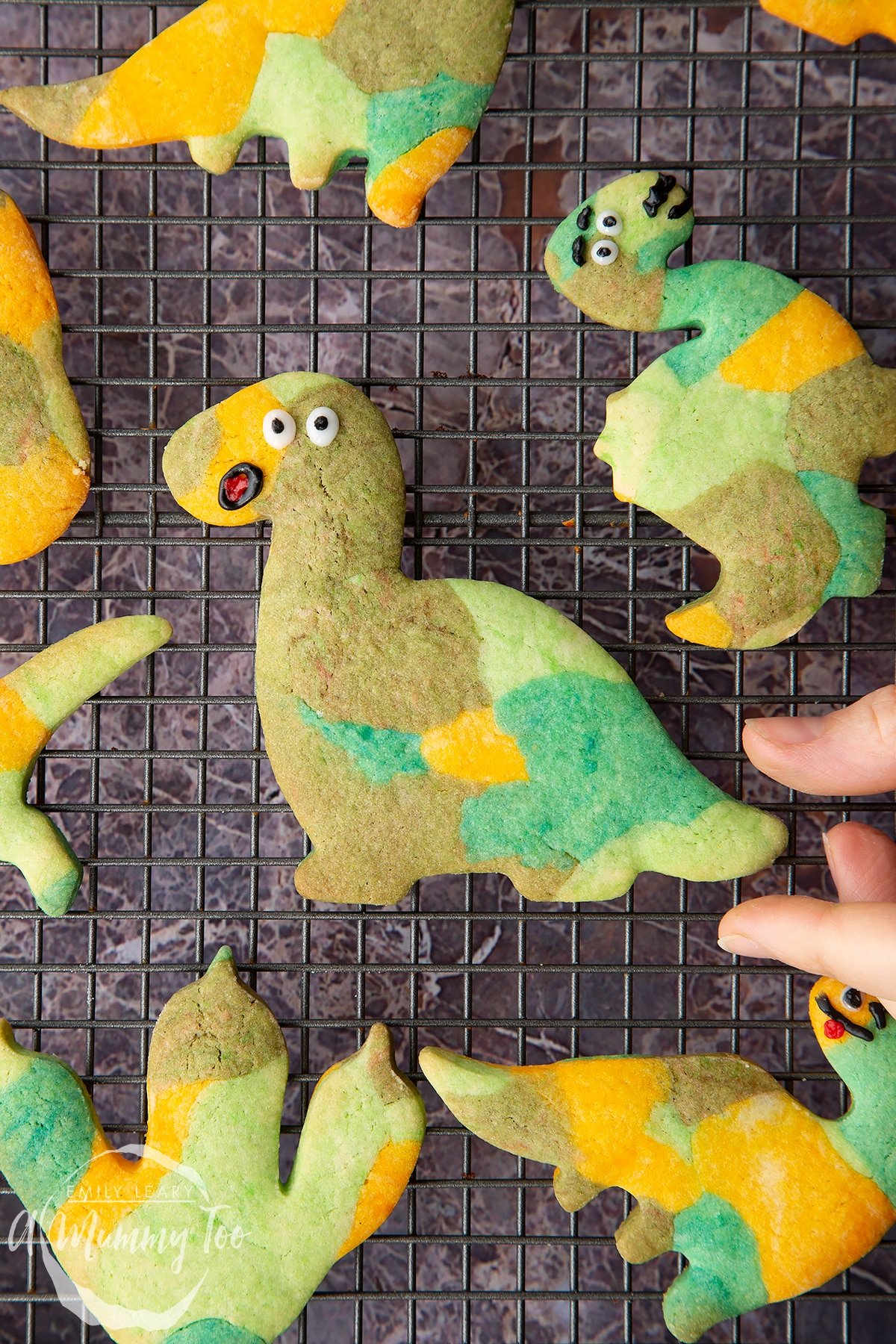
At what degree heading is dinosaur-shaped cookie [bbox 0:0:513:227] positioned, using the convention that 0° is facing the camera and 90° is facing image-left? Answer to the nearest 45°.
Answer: approximately 270°

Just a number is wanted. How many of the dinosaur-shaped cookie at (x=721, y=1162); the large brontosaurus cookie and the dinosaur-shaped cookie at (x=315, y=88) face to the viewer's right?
2

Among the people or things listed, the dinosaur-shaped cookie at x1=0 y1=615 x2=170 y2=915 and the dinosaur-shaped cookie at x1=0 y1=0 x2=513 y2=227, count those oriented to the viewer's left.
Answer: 1

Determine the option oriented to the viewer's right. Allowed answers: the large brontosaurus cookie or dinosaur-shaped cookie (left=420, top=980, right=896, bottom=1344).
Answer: the dinosaur-shaped cookie

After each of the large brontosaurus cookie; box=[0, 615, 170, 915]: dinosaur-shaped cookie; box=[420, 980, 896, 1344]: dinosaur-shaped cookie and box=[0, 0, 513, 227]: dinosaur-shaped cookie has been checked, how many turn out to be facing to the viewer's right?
2

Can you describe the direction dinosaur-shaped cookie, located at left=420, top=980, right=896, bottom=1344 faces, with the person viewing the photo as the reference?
facing to the right of the viewer

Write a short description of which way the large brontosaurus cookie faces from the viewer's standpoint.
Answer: facing to the left of the viewer

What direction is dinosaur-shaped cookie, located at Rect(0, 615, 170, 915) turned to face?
to the viewer's left

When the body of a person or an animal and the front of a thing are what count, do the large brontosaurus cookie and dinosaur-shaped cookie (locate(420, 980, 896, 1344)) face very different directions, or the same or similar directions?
very different directions
